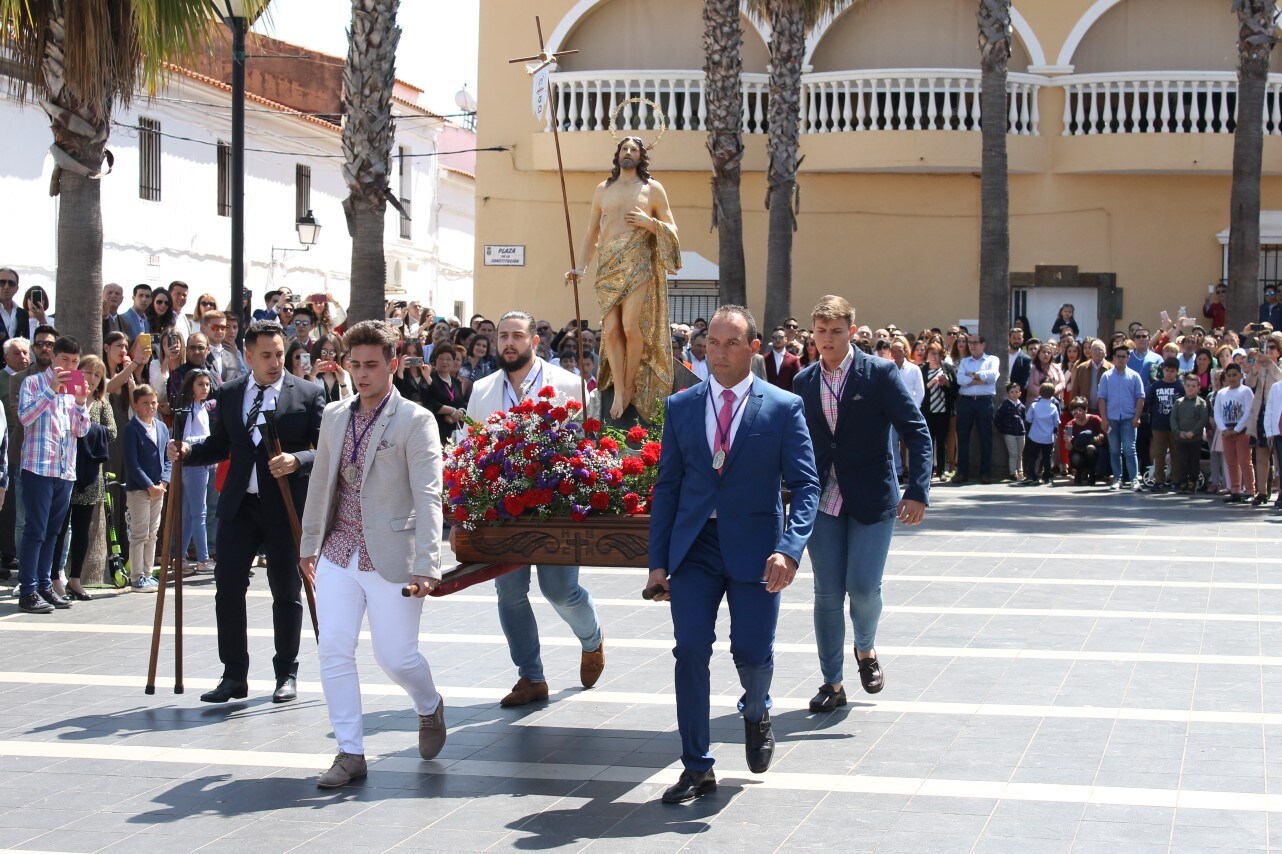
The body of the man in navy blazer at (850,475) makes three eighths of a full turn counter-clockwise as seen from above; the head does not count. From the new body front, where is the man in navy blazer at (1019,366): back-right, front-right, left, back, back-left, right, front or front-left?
left

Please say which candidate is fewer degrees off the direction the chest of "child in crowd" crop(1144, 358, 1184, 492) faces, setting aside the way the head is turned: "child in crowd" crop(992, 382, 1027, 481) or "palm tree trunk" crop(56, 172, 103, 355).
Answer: the palm tree trunk

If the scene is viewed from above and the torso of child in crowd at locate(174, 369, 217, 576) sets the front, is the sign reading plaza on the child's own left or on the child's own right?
on the child's own left

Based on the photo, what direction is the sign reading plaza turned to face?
toward the camera

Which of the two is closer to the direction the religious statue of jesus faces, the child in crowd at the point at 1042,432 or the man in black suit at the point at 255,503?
the man in black suit

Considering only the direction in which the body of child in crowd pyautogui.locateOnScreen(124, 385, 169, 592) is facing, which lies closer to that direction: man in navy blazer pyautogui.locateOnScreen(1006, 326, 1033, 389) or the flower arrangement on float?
the flower arrangement on float

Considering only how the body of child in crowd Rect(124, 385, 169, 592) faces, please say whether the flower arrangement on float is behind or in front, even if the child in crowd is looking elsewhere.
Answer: in front

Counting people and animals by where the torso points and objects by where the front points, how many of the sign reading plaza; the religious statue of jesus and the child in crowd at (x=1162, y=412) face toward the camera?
3

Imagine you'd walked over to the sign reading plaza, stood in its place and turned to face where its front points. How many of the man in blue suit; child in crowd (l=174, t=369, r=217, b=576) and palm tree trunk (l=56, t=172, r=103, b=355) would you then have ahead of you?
3

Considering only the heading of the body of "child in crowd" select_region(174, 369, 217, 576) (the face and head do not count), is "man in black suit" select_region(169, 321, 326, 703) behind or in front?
in front

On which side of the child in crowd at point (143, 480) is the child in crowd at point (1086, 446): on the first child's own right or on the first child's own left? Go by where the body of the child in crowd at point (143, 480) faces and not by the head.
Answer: on the first child's own left

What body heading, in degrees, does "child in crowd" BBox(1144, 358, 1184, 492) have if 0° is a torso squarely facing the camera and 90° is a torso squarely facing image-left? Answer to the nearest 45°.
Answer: approximately 0°

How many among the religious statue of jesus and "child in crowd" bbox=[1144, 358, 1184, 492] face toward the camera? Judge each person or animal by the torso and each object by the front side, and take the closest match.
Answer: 2
